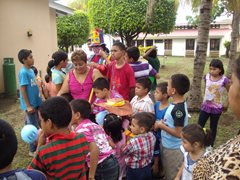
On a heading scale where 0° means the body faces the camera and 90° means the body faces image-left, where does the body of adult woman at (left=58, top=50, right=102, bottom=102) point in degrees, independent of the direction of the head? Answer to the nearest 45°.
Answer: approximately 0°

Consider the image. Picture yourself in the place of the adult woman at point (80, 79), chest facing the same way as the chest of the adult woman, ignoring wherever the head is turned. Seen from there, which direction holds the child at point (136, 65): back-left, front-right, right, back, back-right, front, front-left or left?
back-left

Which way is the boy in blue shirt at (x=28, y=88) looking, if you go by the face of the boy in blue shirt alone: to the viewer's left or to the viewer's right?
to the viewer's right

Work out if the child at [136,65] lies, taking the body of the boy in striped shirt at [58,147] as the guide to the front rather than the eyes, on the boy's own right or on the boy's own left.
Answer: on the boy's own right

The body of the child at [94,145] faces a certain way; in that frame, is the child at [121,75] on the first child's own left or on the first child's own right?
on the first child's own right

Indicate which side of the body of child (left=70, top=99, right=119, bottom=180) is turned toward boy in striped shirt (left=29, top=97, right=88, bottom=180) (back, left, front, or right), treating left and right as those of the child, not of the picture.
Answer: left

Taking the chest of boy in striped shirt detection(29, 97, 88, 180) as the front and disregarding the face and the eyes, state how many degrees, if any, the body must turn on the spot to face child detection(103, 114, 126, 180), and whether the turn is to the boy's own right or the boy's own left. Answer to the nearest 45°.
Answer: approximately 90° to the boy's own right

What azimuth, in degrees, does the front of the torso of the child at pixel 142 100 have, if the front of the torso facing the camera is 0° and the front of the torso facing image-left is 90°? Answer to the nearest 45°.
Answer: approximately 45°
